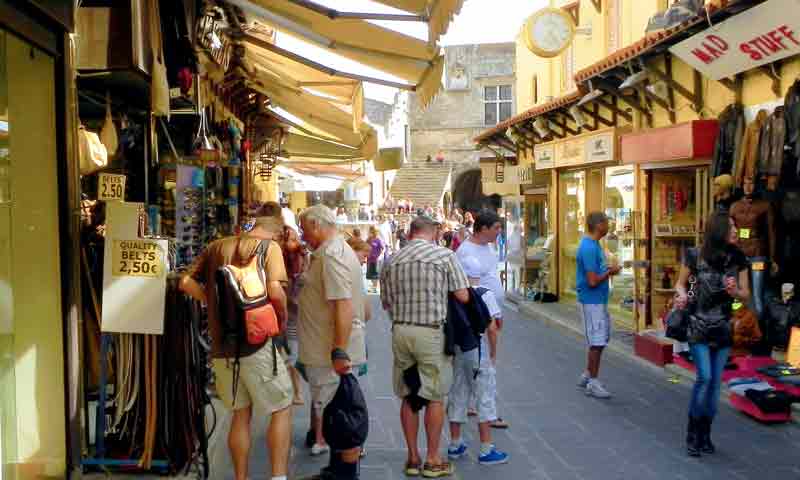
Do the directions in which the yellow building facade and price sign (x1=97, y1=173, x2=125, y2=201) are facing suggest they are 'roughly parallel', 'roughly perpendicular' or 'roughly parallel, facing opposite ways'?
roughly perpendicular

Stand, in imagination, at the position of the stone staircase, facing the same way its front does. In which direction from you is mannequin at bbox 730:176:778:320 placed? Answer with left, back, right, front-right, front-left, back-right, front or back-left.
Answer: front

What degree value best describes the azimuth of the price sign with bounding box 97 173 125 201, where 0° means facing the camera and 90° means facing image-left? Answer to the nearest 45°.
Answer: approximately 0°

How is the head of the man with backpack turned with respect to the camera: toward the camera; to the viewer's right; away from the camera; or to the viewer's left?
away from the camera

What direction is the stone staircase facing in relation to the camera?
toward the camera

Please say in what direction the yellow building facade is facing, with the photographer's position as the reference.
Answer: facing the viewer and to the left of the viewer

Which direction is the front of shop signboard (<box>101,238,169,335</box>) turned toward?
toward the camera

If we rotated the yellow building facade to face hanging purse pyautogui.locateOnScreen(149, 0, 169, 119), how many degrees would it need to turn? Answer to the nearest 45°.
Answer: approximately 45° to its left

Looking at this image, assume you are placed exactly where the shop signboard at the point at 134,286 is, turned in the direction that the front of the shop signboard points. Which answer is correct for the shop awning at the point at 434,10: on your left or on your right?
on your left
